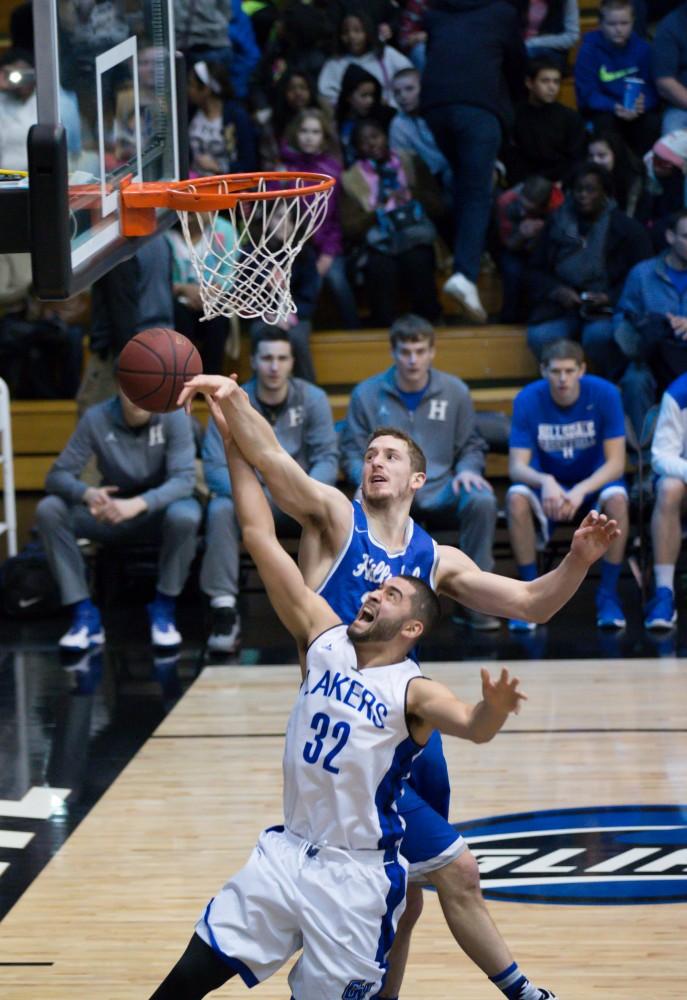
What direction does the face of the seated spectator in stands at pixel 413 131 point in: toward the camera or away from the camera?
toward the camera

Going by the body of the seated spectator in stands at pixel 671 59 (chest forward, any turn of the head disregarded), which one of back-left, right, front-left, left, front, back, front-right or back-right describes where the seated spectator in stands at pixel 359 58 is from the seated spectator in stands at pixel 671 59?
right

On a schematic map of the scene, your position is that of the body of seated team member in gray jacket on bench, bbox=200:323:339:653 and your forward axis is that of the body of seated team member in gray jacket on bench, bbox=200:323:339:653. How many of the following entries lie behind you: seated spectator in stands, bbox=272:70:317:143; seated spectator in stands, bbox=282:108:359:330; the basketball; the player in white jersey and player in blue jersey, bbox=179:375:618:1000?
2

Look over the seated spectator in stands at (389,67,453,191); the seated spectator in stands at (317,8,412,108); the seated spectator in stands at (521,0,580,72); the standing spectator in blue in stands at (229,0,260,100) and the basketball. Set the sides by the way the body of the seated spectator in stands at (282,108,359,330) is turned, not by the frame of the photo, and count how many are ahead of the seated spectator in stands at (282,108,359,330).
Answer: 1

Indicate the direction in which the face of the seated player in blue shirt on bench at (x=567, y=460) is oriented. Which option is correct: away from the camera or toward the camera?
toward the camera

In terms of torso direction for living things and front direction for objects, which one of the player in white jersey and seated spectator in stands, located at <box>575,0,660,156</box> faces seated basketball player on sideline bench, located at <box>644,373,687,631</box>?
seated spectator in stands, located at <box>575,0,660,156</box>

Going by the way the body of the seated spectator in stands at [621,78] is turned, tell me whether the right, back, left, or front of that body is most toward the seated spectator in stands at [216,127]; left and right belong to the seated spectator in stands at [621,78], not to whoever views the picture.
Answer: right

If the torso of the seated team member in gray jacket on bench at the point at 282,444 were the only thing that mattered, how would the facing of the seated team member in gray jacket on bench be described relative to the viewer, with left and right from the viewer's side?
facing the viewer

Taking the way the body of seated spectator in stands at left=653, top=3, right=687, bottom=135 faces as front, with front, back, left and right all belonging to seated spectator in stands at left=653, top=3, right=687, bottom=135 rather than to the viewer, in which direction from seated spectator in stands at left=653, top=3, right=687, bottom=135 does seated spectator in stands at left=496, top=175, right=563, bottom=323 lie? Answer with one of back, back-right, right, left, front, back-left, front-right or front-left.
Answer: front-right

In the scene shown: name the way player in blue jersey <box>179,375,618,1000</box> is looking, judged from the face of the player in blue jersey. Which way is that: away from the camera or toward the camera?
toward the camera

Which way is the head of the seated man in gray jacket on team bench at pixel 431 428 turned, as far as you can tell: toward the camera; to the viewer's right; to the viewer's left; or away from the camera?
toward the camera

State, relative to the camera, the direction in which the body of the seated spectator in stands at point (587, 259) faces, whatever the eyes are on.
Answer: toward the camera

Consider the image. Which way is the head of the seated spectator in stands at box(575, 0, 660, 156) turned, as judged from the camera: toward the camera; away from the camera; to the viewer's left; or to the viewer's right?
toward the camera

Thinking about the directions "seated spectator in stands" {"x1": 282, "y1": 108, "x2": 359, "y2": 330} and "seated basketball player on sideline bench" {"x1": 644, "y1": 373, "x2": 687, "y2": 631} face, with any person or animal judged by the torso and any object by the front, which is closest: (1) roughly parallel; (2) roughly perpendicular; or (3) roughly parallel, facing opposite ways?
roughly parallel
